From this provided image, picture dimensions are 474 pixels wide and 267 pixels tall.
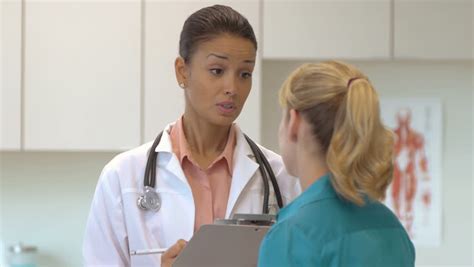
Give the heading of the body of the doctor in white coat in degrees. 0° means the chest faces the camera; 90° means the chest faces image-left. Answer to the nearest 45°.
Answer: approximately 315°
